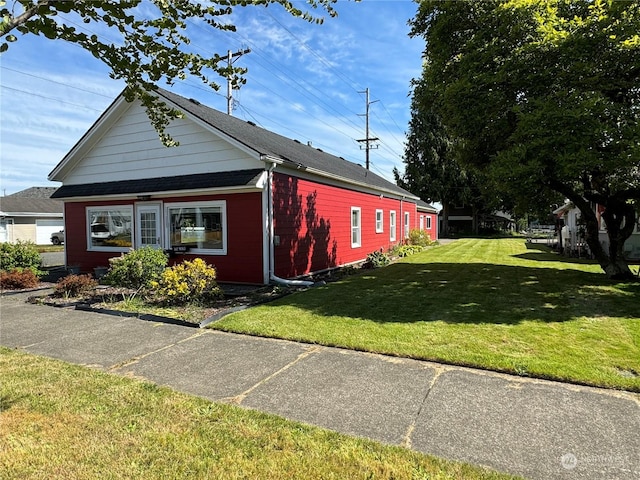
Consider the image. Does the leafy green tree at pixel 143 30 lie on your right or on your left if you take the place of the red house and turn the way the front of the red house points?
on your left

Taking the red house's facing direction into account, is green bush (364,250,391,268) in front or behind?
behind

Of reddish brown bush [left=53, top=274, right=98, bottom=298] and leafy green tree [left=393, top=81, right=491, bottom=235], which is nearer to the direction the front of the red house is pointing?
the reddish brown bush

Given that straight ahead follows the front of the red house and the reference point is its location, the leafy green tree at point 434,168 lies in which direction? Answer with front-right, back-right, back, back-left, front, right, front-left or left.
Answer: back

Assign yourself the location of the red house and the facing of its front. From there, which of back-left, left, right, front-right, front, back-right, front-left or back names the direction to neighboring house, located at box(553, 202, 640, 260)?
back-left

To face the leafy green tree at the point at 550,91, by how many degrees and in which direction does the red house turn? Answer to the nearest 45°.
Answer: approximately 90° to its left

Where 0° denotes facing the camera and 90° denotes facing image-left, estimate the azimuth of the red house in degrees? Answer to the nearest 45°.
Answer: approximately 45°

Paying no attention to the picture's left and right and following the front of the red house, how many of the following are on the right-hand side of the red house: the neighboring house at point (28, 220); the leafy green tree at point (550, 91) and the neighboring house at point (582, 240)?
1

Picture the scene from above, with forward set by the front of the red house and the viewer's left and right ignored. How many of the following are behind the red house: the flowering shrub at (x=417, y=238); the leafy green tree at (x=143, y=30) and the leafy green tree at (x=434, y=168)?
2

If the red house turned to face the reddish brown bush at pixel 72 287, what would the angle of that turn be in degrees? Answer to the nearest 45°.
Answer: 0° — it already faces it
